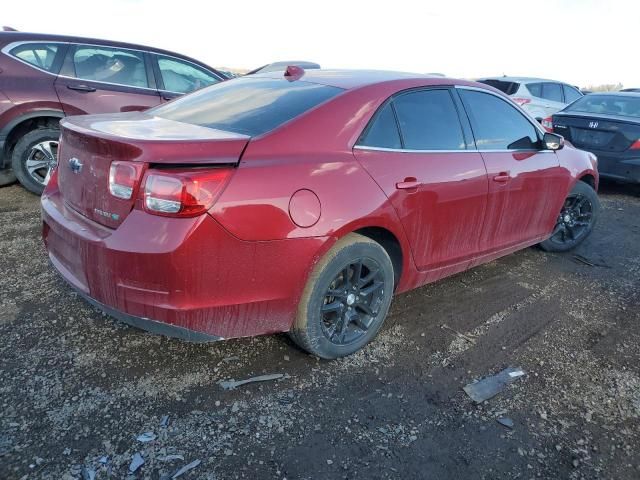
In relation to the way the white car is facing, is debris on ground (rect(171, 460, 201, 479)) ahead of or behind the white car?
behind

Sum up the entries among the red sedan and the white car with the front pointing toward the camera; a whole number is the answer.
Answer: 0

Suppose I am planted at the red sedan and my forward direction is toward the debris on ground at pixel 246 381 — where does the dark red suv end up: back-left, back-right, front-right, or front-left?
back-right

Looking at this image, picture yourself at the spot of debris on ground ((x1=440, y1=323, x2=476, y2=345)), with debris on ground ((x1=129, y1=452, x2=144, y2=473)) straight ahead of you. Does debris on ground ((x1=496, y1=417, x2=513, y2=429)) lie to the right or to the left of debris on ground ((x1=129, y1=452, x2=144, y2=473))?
left

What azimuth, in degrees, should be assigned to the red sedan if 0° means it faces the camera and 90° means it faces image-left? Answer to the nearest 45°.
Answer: approximately 225°

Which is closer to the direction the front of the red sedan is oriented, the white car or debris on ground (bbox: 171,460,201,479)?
the white car

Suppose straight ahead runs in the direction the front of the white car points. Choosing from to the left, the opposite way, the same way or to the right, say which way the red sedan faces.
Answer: the same way

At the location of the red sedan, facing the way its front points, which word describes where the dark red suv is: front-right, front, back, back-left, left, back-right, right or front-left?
left

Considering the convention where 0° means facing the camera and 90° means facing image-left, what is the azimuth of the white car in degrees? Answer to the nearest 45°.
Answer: approximately 225°
